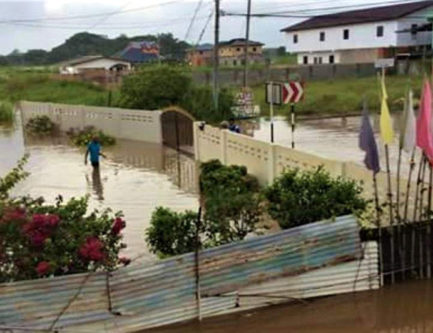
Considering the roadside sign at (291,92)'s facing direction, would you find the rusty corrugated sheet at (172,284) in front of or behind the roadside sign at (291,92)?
in front

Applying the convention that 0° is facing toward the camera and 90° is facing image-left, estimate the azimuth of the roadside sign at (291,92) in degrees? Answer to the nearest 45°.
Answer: approximately 0°

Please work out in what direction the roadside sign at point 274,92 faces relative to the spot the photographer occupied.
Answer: facing away from the viewer

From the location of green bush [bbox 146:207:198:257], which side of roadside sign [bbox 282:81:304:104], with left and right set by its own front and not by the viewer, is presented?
front

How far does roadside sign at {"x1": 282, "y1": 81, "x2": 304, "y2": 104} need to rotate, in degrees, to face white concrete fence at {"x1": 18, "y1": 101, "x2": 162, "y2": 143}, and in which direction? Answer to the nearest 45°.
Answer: approximately 135° to its right

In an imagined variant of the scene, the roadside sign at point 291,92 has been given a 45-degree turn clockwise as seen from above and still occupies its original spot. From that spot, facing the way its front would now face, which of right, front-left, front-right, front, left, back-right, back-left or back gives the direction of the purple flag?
front-left

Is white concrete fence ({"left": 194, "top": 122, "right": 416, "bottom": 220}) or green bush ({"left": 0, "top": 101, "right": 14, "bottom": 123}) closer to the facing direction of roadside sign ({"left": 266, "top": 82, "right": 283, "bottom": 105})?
the green bush

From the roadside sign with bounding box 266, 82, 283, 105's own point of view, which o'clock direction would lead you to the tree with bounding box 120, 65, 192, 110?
The tree is roughly at 11 o'clock from the roadside sign.

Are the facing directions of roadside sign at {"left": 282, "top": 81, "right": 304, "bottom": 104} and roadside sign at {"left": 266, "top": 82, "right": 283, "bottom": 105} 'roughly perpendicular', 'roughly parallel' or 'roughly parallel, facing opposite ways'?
roughly parallel, facing opposite ways

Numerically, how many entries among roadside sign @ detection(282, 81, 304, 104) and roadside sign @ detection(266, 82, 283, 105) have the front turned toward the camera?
1

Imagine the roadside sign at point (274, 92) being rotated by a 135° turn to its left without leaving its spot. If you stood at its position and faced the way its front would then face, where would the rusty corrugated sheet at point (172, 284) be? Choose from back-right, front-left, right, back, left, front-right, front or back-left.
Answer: front-left

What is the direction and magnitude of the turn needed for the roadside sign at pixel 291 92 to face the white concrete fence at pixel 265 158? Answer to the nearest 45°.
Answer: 0° — it already faces it
